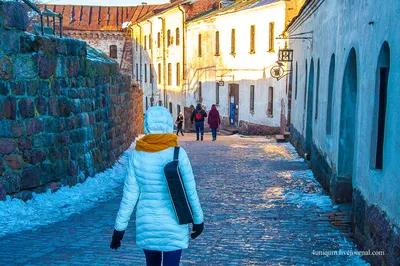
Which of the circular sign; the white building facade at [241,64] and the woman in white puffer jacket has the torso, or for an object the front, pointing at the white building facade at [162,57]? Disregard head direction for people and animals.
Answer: the woman in white puffer jacket

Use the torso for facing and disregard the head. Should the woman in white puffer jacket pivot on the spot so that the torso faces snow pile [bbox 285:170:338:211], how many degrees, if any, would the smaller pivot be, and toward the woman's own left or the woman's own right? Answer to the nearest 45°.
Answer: approximately 45° to the woman's own right

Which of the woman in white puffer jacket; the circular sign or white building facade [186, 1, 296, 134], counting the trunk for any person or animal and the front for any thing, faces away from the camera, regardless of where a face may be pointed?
the woman in white puffer jacket

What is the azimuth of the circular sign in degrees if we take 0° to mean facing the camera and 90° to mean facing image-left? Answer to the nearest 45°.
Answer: approximately 0°

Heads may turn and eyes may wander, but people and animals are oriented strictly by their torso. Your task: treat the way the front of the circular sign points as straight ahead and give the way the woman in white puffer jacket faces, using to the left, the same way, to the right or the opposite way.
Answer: the opposite way

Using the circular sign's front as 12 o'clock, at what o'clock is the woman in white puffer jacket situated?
The woman in white puffer jacket is roughly at 12 o'clock from the circular sign.

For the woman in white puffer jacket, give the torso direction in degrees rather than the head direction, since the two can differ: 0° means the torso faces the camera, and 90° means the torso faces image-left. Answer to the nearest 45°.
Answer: approximately 180°

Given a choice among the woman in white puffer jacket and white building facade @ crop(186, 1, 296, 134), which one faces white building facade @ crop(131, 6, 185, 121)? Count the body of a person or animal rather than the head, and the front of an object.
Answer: the woman in white puffer jacket

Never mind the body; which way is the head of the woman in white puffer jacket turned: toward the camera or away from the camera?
away from the camera

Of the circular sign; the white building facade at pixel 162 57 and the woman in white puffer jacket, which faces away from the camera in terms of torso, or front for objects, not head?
the woman in white puffer jacket

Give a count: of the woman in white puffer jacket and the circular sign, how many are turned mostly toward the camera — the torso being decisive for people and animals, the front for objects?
1

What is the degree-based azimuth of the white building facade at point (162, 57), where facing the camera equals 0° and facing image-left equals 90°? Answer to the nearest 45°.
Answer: approximately 45°
